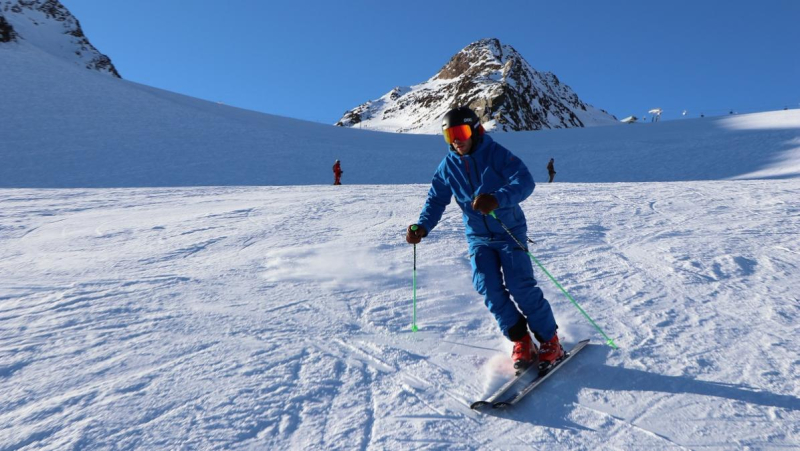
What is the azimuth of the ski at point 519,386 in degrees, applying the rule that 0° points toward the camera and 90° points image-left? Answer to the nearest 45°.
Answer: approximately 45°

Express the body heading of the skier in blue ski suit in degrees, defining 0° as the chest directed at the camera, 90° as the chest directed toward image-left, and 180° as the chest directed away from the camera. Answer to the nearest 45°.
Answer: approximately 45°
